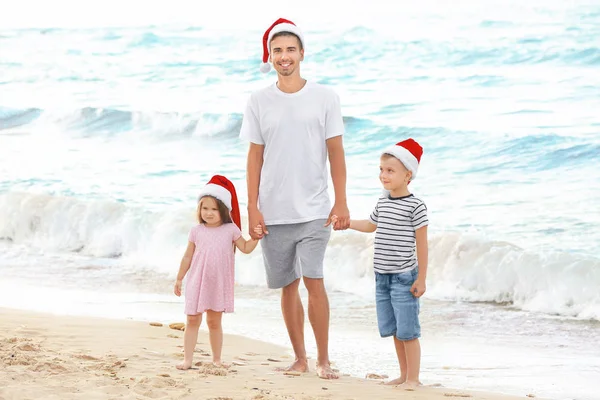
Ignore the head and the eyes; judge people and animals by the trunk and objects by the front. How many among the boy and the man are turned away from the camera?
0

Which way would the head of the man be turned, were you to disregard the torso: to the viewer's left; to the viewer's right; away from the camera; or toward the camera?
toward the camera

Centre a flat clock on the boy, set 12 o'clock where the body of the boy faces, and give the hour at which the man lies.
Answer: The man is roughly at 2 o'clock from the boy.

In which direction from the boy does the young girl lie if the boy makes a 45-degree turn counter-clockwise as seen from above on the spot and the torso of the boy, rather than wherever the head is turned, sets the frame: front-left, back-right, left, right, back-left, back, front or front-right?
right

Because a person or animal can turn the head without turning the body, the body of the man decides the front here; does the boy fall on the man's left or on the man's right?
on the man's left

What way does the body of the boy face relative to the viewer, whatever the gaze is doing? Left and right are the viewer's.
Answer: facing the viewer and to the left of the viewer

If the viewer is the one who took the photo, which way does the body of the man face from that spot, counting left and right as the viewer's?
facing the viewer
